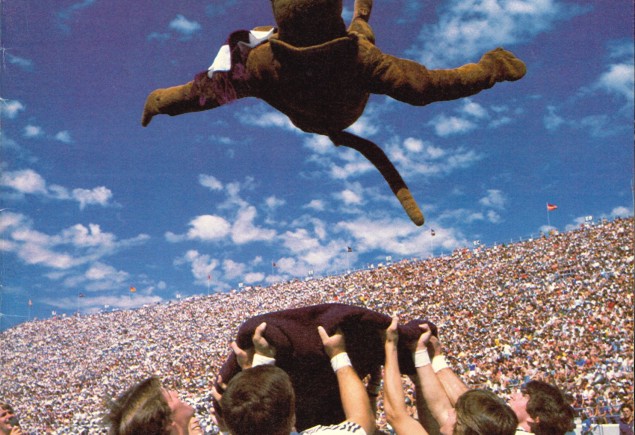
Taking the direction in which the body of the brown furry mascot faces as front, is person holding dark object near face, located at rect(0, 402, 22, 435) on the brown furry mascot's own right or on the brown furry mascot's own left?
on the brown furry mascot's own left

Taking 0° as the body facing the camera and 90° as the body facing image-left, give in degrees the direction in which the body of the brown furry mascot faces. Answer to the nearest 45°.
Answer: approximately 180°
